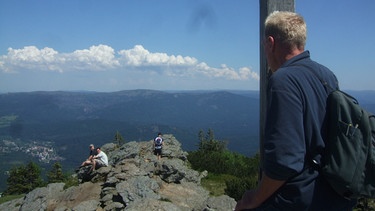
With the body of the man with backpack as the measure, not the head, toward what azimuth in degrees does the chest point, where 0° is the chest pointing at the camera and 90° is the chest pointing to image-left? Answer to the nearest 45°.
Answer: approximately 135°

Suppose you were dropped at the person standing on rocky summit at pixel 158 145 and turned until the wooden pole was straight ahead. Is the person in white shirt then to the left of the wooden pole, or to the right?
right

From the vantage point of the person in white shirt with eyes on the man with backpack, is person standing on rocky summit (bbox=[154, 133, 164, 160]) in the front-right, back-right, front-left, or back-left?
back-left

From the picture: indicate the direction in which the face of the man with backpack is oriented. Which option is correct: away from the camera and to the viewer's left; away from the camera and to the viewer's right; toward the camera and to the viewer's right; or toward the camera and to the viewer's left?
away from the camera and to the viewer's left

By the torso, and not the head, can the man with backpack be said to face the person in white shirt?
yes
